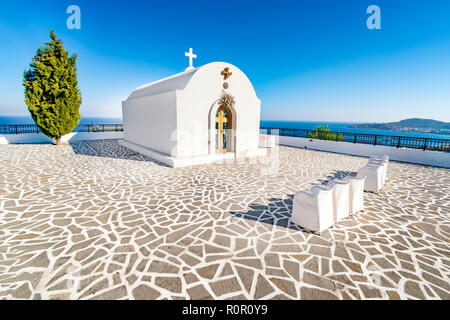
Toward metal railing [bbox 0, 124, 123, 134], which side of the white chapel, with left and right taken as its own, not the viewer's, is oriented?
back

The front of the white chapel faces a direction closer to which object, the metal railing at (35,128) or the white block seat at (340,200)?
the white block seat

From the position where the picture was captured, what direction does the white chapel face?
facing the viewer and to the right of the viewer

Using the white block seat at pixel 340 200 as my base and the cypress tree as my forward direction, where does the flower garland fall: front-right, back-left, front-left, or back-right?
front-right

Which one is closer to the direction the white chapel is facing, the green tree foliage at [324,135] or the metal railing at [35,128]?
the green tree foliage

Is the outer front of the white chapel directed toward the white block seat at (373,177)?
yes

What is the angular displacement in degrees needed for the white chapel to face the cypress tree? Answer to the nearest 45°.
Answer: approximately 180°

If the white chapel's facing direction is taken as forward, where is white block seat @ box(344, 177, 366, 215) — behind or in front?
in front

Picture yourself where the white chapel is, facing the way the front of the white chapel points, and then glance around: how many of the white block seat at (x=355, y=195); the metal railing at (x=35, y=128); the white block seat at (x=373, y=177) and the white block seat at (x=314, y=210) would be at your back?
1
